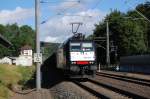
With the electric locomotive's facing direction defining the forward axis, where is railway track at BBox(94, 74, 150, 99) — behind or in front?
in front

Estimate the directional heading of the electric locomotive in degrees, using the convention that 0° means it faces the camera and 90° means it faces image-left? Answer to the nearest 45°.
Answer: approximately 0°

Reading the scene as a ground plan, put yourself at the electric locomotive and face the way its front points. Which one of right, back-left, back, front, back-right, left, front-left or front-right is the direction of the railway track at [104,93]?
front
